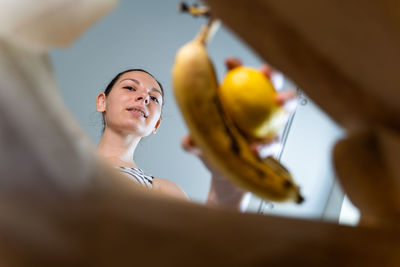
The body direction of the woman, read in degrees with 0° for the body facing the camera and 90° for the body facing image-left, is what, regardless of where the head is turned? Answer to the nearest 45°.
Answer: approximately 315°

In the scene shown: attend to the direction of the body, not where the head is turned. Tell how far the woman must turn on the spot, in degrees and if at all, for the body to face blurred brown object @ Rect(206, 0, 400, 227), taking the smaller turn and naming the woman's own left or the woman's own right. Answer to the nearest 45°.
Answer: approximately 45° to the woman's own right

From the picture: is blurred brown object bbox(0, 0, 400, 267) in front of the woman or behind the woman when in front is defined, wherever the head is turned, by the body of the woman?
in front
